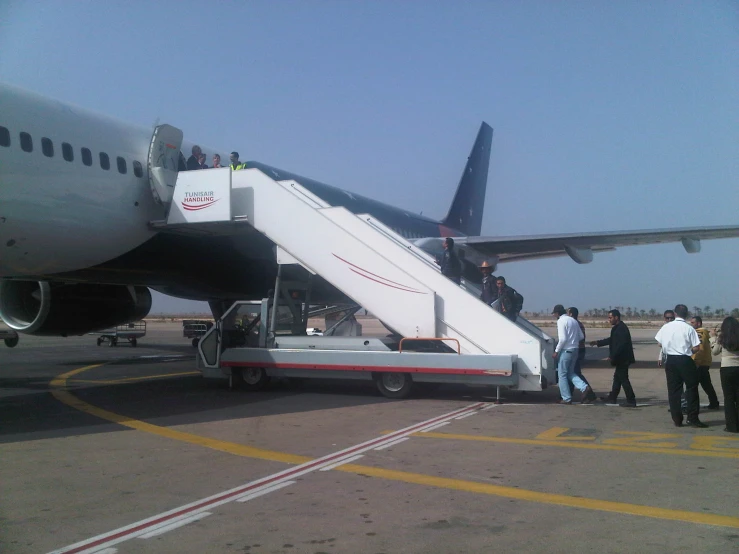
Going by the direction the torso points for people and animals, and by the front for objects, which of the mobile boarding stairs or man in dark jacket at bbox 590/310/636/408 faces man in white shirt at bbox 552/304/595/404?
the man in dark jacket

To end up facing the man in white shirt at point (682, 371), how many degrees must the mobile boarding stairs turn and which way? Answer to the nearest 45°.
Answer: approximately 135° to its left

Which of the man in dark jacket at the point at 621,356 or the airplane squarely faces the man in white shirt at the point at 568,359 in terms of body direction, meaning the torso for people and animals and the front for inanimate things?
the man in dark jacket

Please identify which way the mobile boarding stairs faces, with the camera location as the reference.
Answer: facing to the left of the viewer

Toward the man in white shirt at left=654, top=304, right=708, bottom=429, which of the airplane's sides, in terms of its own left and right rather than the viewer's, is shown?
left

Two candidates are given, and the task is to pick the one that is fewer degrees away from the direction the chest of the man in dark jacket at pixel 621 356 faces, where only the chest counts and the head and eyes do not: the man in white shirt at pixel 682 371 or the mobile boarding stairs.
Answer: the mobile boarding stairs

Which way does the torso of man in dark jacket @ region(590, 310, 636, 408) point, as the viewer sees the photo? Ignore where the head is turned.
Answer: to the viewer's left

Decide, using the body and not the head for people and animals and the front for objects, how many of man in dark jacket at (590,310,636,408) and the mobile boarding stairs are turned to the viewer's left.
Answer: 2

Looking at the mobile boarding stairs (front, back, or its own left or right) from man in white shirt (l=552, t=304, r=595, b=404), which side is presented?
back

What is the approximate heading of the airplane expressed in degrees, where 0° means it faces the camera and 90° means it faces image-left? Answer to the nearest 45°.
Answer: approximately 45°
